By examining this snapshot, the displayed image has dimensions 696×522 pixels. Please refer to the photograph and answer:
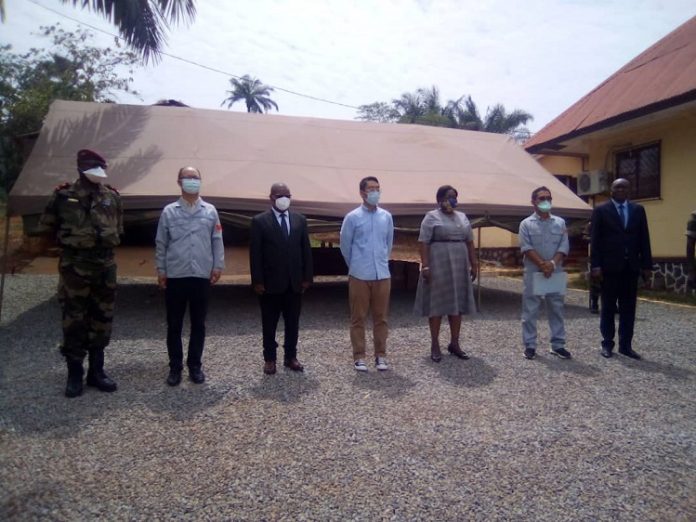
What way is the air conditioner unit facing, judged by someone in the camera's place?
facing the viewer and to the left of the viewer

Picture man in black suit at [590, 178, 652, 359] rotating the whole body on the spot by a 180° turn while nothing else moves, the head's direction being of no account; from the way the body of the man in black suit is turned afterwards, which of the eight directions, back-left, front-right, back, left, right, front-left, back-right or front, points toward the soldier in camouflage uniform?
back-left

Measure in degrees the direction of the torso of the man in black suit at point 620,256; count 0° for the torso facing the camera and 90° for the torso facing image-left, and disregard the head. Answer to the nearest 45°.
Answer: approximately 0°

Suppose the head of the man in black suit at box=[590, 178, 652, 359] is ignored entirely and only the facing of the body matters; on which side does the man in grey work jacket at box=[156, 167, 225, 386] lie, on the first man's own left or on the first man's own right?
on the first man's own right

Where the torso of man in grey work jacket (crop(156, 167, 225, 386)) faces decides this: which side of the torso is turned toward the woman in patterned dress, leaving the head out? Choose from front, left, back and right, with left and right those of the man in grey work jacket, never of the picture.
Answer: left

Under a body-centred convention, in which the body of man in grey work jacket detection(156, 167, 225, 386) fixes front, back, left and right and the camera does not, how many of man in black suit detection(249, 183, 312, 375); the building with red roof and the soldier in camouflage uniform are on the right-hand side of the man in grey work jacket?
1

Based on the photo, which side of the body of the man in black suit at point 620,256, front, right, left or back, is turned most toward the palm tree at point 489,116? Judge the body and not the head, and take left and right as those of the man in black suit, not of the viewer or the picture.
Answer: back

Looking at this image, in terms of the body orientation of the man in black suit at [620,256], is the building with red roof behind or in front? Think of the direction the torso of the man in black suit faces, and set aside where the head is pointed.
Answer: behind

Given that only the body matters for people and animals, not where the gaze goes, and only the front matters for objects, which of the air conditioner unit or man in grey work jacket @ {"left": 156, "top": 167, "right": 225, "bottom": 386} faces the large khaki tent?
the air conditioner unit

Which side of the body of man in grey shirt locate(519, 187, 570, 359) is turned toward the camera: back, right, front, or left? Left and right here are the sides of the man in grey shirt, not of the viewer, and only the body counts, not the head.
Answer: front

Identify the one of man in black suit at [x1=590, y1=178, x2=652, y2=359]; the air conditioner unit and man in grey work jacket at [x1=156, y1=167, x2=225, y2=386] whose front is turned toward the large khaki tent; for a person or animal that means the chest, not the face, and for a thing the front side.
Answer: the air conditioner unit

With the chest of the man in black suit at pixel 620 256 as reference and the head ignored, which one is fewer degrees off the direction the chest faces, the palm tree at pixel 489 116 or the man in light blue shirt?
the man in light blue shirt

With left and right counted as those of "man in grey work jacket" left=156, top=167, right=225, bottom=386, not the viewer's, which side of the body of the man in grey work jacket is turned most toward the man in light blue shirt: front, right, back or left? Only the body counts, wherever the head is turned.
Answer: left
